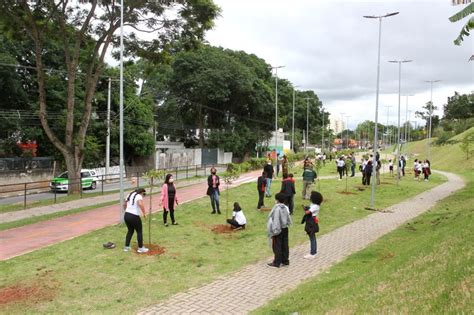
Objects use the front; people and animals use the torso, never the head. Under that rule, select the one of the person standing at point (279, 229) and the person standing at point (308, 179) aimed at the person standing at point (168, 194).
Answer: the person standing at point (279, 229)

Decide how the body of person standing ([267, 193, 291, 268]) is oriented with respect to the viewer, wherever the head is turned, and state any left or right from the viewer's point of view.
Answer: facing away from the viewer and to the left of the viewer

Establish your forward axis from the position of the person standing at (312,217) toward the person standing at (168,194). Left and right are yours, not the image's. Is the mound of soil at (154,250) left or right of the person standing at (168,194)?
left

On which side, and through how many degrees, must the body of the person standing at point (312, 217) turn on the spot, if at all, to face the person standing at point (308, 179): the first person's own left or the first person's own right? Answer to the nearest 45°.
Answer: approximately 90° to the first person's own right

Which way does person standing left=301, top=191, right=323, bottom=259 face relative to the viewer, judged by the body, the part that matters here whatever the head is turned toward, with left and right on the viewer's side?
facing to the left of the viewer
